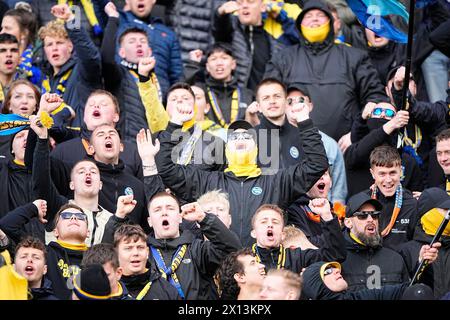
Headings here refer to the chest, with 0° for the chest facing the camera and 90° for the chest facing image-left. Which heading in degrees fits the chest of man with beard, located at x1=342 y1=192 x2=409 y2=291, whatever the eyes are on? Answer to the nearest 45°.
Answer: approximately 315°
